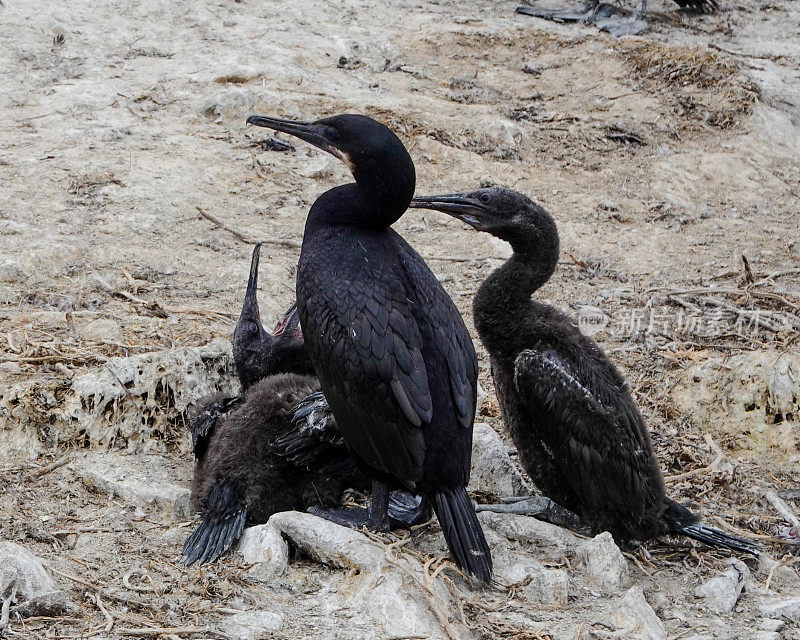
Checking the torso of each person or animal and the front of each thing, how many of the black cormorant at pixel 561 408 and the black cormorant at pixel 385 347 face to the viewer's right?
0

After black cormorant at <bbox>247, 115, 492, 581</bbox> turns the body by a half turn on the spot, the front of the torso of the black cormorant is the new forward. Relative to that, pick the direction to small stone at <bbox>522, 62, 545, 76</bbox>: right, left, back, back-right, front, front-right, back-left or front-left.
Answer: back-left

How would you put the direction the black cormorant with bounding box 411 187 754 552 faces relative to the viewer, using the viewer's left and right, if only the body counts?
facing to the left of the viewer

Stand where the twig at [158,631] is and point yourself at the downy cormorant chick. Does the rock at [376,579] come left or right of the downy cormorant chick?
right

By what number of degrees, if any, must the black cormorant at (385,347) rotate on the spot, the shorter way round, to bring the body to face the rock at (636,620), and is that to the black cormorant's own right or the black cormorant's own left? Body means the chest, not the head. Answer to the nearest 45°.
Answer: approximately 180°
